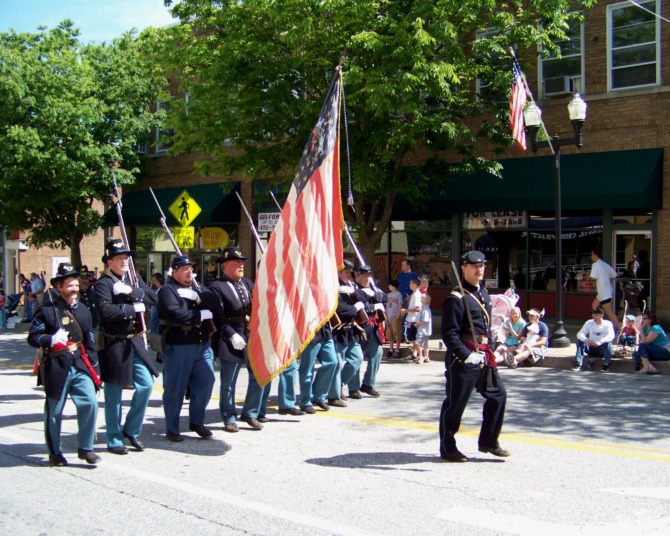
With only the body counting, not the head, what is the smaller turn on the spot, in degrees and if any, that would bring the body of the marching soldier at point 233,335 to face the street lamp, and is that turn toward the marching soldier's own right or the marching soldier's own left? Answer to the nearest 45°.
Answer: approximately 90° to the marching soldier's own left

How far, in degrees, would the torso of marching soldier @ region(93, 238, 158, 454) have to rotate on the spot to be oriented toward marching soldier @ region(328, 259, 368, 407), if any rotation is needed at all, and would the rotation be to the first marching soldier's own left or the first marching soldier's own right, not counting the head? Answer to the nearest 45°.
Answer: approximately 90° to the first marching soldier's own left

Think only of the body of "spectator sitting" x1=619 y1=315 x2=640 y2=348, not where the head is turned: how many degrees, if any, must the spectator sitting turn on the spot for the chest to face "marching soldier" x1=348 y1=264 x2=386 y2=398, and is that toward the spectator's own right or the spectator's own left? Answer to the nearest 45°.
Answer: approximately 45° to the spectator's own right

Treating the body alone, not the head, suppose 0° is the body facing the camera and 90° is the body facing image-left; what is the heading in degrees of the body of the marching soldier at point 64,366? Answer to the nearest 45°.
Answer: approximately 315°

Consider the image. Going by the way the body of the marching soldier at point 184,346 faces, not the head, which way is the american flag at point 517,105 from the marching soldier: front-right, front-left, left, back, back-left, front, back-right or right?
left

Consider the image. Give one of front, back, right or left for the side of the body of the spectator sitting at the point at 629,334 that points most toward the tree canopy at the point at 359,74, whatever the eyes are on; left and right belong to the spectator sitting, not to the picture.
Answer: right

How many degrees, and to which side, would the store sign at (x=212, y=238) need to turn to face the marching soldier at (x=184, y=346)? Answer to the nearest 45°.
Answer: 0° — it already faces them

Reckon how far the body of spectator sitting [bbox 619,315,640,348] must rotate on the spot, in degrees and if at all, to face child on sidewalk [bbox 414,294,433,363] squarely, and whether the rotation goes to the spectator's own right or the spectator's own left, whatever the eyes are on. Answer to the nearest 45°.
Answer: approximately 90° to the spectator's own right
